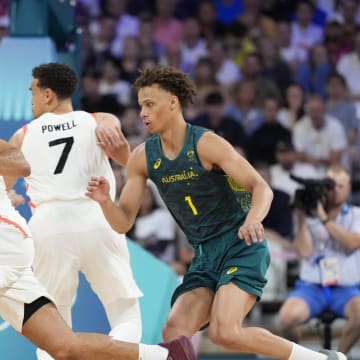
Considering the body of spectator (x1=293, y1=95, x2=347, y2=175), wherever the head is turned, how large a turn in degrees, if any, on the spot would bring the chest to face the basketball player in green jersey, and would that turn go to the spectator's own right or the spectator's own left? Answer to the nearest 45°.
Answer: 0° — they already face them

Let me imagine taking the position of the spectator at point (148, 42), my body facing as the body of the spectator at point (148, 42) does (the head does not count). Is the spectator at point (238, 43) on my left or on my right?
on my left

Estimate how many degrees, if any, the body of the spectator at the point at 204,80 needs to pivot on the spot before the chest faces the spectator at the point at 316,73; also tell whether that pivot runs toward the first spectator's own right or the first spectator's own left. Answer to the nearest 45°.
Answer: approximately 90° to the first spectator's own left

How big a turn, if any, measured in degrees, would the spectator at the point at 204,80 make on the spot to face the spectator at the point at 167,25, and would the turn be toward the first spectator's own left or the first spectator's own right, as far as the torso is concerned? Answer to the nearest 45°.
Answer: approximately 135° to the first spectator's own right

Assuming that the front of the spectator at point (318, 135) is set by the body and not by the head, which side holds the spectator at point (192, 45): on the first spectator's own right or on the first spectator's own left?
on the first spectator's own right

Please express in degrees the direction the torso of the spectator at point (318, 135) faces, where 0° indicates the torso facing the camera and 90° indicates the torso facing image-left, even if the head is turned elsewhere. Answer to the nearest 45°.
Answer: approximately 0°

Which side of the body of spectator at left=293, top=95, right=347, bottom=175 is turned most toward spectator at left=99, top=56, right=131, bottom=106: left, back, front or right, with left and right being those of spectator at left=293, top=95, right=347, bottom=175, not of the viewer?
right

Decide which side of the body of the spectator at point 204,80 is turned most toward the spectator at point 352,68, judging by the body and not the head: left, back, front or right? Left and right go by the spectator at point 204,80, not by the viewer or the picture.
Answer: left
